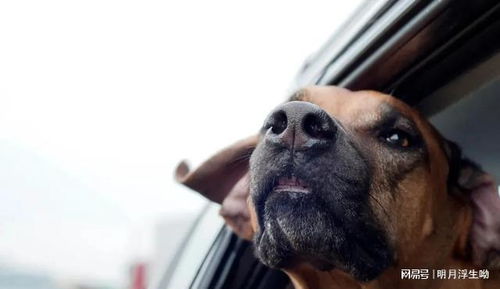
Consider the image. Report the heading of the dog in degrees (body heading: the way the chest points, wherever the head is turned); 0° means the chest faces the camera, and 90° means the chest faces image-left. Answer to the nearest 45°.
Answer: approximately 45°
